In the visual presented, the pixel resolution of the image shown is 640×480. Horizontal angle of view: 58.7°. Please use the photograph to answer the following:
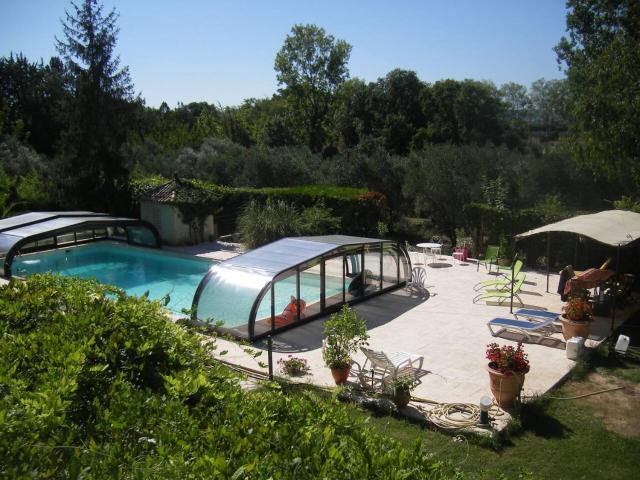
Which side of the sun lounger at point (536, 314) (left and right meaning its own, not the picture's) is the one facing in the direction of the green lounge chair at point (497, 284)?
right

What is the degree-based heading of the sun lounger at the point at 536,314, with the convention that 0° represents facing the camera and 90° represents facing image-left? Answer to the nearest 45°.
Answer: approximately 90°

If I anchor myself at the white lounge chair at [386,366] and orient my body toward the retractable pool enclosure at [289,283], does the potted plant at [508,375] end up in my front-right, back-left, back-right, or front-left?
back-right

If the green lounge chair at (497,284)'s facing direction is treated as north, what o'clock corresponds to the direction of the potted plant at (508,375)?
The potted plant is roughly at 9 o'clock from the green lounge chair.

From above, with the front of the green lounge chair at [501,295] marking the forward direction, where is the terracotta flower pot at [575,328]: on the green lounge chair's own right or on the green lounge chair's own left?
on the green lounge chair's own left

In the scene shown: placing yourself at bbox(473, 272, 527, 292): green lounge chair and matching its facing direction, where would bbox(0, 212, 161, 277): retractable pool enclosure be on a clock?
The retractable pool enclosure is roughly at 12 o'clock from the green lounge chair.

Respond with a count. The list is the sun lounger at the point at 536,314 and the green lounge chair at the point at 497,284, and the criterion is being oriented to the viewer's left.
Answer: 2

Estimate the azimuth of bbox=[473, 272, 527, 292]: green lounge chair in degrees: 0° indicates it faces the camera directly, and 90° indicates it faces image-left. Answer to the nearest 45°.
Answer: approximately 90°

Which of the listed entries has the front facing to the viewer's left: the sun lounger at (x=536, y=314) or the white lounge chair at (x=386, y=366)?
the sun lounger

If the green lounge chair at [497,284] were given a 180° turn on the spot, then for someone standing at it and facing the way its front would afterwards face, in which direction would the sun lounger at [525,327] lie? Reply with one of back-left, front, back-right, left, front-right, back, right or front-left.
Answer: right

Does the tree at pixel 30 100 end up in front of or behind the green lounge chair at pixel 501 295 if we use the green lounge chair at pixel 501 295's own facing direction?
in front

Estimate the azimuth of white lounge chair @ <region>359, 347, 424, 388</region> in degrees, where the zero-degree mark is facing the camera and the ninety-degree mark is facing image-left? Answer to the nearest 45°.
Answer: approximately 225°

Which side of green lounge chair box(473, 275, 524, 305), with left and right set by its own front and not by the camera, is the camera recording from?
left

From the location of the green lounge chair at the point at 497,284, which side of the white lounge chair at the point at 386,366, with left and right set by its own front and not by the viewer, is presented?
front

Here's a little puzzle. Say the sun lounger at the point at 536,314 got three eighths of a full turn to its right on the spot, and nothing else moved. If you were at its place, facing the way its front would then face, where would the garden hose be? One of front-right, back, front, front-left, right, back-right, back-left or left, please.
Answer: back-right

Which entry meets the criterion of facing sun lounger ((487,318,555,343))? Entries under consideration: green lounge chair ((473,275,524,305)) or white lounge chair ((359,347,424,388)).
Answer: the white lounge chair
